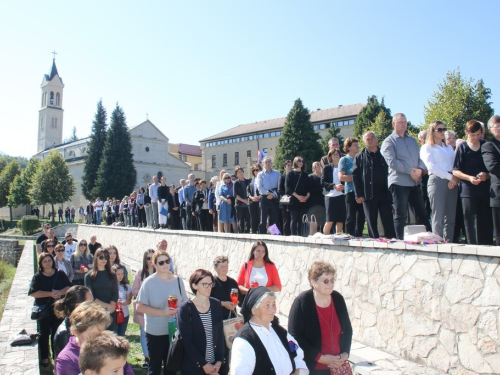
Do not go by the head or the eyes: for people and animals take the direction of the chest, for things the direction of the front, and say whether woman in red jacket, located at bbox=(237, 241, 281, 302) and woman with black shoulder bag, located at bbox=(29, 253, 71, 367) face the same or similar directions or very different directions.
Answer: same or similar directions

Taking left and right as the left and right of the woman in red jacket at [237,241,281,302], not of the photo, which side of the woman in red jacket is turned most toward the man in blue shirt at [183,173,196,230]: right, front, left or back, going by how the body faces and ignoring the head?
back

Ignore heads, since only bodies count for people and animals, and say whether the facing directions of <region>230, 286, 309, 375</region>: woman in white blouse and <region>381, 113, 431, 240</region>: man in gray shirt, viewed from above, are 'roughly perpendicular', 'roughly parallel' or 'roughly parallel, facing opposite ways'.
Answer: roughly parallel

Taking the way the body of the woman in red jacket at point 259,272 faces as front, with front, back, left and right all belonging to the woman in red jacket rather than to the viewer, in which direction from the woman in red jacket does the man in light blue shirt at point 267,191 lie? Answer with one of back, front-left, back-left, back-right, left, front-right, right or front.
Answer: back

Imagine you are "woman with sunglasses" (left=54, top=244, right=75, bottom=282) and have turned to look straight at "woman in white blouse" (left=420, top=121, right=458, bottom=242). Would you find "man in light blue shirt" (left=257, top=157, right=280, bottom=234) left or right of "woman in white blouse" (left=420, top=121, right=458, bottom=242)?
left

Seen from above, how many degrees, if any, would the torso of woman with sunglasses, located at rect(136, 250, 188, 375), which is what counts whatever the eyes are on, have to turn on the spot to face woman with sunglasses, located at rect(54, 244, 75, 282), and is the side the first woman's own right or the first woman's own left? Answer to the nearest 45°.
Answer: approximately 180°

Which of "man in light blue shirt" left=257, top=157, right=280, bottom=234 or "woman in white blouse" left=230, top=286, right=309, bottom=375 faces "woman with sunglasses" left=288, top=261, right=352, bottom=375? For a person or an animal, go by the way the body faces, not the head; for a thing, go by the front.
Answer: the man in light blue shirt

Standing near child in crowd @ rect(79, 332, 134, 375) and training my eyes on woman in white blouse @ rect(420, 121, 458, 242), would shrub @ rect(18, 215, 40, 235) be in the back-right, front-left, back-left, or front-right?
front-left

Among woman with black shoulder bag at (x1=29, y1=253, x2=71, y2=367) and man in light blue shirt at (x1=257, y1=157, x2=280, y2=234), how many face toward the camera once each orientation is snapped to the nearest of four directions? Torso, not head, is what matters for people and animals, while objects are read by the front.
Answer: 2

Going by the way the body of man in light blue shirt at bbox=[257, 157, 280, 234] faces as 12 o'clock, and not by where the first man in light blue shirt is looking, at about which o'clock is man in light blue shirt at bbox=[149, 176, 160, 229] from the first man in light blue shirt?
The man in light blue shirt at bbox=[149, 176, 160, 229] is roughly at 5 o'clock from the man in light blue shirt at bbox=[257, 157, 280, 234].

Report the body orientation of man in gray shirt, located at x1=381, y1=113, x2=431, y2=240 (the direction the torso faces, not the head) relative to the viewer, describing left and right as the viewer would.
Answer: facing the viewer and to the right of the viewer

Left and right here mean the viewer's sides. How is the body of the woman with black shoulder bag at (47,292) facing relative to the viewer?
facing the viewer

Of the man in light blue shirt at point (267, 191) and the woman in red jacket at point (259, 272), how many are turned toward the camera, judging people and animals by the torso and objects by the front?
2

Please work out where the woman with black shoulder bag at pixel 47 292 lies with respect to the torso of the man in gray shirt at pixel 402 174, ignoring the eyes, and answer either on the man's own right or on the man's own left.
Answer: on the man's own right

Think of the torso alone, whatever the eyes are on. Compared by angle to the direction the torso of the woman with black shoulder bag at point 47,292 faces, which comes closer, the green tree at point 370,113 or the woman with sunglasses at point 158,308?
the woman with sunglasses

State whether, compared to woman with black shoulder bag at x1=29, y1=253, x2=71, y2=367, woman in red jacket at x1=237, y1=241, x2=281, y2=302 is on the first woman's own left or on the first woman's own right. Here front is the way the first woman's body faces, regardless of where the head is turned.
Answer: on the first woman's own left
